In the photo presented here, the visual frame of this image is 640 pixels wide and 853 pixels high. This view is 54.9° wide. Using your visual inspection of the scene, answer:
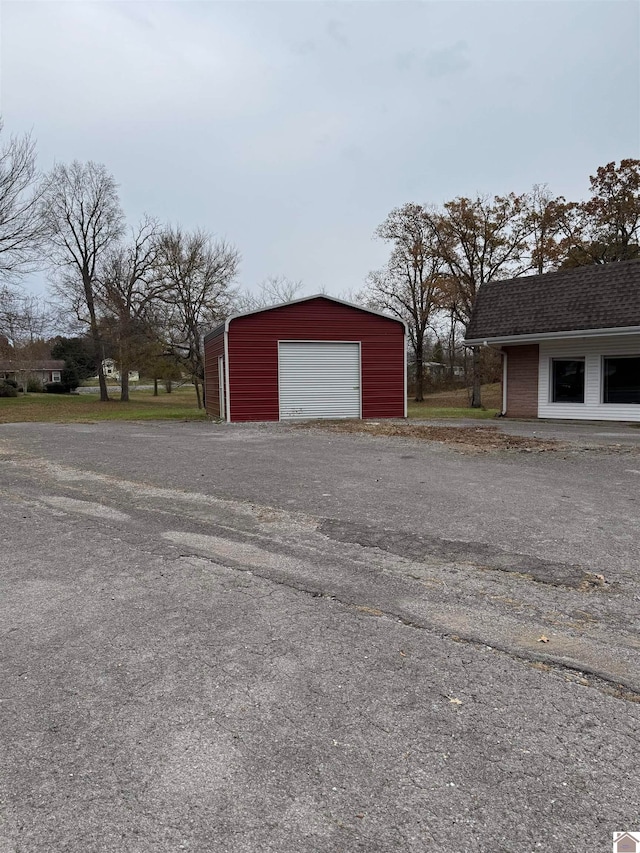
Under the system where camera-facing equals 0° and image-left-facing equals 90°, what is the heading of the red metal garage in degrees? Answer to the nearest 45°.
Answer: approximately 0°

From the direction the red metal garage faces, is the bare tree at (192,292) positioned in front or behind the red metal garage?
behind

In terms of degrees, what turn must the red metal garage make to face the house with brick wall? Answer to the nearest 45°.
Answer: approximately 90° to its left

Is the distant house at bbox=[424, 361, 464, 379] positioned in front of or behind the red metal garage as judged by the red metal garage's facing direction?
behind

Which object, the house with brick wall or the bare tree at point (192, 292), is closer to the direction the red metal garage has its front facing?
the house with brick wall

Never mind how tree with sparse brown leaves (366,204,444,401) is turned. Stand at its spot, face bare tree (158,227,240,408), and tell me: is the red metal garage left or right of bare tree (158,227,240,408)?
left

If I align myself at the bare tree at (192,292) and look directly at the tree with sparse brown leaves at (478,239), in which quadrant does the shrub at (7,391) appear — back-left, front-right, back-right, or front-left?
back-left

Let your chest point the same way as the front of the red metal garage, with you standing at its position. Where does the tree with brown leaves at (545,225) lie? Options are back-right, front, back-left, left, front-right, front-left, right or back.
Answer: back-left

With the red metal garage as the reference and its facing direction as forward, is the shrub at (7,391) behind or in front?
behind

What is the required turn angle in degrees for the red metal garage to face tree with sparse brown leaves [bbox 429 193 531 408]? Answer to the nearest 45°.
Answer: approximately 135° to its left
